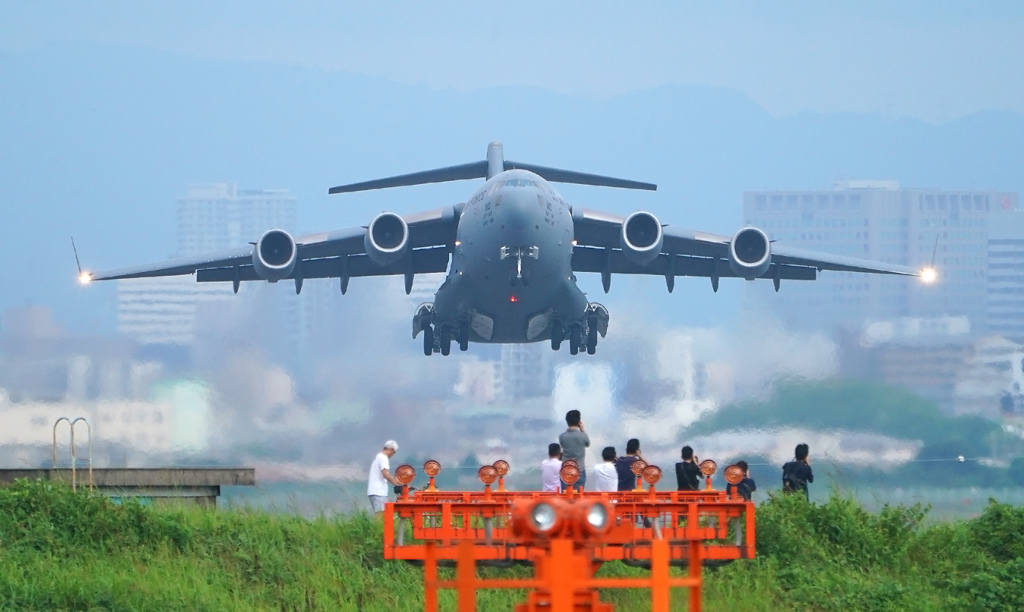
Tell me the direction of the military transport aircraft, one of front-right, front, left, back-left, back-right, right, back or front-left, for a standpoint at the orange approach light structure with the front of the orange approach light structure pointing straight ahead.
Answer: back

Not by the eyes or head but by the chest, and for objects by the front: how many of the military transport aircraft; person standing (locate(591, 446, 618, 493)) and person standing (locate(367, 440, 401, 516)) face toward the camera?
1

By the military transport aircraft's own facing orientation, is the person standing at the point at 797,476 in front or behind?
in front

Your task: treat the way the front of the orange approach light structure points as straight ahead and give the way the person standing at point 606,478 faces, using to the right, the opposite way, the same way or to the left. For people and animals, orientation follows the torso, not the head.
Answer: the opposite way

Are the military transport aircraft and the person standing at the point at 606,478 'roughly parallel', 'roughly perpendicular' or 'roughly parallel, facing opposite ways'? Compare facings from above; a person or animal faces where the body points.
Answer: roughly parallel, facing opposite ways

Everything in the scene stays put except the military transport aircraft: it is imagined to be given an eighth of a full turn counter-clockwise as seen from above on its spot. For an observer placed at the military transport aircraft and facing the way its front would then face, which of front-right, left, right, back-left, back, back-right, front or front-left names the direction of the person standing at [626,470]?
front-right

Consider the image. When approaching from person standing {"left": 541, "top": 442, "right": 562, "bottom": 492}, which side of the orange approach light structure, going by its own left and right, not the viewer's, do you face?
back

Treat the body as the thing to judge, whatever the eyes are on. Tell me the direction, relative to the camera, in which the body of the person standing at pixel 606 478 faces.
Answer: away from the camera

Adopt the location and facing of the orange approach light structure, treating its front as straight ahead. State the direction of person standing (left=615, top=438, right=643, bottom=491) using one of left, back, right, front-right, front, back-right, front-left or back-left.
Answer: back

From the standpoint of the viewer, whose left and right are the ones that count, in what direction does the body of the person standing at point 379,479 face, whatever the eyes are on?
facing to the right of the viewer

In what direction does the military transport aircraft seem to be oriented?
toward the camera
